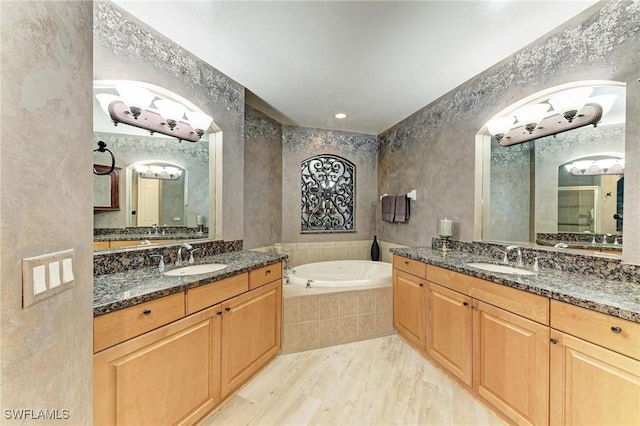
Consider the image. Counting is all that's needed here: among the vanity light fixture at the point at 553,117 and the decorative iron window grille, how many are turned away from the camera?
0

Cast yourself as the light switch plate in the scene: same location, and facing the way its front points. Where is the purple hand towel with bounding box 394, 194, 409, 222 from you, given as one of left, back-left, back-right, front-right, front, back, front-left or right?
front-left

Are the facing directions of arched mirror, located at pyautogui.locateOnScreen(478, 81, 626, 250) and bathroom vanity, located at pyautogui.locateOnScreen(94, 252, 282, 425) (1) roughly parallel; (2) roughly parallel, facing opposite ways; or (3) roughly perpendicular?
roughly parallel, facing opposite ways

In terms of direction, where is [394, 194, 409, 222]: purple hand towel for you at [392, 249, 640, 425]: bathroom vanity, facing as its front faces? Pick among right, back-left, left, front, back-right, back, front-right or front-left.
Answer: right

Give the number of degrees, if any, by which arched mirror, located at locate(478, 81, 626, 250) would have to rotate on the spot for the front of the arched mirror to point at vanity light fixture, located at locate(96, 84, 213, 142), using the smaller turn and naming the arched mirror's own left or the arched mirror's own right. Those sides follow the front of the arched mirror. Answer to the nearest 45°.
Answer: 0° — it already faces it

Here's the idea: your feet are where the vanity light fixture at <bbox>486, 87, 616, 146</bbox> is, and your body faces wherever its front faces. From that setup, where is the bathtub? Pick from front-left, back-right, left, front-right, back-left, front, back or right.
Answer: front-right

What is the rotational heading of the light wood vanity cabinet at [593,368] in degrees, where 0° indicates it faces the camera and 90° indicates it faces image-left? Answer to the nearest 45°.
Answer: approximately 45°

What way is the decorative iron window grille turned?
toward the camera

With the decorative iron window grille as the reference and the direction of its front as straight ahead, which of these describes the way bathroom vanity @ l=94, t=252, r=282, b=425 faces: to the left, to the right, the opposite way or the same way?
to the left

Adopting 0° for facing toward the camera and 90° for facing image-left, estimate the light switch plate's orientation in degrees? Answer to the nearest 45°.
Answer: approximately 315°

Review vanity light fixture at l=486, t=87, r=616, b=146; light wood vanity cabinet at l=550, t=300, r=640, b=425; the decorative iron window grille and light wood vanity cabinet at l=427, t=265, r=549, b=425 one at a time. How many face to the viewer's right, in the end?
0

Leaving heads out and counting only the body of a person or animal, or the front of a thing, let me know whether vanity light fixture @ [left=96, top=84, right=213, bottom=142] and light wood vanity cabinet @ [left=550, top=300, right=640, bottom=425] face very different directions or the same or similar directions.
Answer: very different directions

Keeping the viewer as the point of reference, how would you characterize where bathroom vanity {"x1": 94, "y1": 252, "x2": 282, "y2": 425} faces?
facing the viewer and to the right of the viewer
